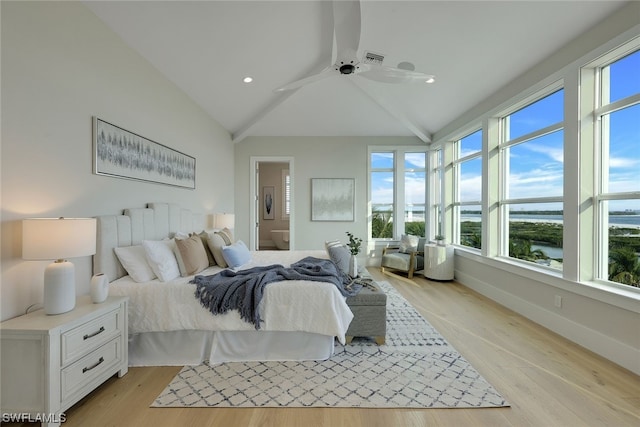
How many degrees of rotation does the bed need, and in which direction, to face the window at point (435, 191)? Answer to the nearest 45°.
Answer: approximately 45° to its left

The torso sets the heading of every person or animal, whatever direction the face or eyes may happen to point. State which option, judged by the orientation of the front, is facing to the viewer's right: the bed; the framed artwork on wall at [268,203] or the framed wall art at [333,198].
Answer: the bed

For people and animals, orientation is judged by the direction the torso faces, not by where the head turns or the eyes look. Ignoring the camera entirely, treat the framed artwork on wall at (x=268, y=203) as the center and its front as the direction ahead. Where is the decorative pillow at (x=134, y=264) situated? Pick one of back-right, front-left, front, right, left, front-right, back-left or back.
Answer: front

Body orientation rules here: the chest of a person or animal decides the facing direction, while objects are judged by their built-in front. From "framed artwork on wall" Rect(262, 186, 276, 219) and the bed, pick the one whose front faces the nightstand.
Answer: the framed artwork on wall

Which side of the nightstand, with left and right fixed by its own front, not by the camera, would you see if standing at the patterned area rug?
front

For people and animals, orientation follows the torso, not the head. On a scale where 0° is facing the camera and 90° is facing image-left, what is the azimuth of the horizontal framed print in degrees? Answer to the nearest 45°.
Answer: approximately 315°

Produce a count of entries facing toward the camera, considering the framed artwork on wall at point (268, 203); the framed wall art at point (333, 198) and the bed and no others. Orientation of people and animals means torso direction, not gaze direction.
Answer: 2

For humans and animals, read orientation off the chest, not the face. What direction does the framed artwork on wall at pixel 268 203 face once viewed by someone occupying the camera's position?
facing the viewer

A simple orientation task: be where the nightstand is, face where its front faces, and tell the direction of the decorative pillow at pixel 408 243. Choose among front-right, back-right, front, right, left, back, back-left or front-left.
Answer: front-left

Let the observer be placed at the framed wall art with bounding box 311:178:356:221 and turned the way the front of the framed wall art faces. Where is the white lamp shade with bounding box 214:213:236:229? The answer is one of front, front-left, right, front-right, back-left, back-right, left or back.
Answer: front-right

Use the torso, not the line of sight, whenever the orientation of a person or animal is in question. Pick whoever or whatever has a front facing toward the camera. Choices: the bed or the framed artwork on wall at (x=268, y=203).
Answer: the framed artwork on wall

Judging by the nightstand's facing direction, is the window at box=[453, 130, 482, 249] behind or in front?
in front

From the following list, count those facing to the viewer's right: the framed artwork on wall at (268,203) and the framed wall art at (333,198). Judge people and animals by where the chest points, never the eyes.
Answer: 0

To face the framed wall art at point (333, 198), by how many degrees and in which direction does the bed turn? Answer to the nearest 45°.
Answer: approximately 45° to its left

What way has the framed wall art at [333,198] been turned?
toward the camera

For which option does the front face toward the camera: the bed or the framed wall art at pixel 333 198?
the framed wall art

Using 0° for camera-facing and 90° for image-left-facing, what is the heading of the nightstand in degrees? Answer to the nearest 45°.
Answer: approximately 315°

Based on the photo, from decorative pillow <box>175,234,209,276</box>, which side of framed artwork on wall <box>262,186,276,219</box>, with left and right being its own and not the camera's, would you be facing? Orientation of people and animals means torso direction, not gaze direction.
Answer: front

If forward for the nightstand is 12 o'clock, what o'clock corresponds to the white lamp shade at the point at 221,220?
The white lamp shade is roughly at 9 o'clock from the nightstand.

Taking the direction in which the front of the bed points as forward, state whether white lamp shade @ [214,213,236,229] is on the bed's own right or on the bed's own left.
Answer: on the bed's own left

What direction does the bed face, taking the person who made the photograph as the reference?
facing to the right of the viewer

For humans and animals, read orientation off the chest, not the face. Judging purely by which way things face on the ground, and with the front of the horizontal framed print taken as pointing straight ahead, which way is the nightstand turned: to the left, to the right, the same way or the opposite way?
the same way

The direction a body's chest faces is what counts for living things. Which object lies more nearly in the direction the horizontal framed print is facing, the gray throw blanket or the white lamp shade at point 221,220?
the gray throw blanket

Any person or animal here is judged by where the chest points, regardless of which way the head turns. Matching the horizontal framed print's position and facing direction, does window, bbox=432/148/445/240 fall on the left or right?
on its left

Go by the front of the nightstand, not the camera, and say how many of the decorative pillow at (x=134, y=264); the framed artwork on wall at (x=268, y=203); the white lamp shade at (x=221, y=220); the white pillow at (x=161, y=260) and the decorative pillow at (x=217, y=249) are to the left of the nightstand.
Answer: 5
